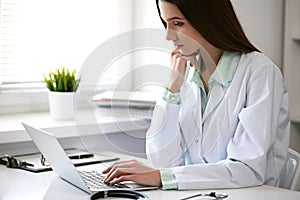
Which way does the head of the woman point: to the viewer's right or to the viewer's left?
to the viewer's left

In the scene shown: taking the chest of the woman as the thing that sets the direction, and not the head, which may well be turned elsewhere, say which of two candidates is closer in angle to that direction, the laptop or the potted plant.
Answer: the laptop

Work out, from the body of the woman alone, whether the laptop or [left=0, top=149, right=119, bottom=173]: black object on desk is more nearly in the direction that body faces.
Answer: the laptop

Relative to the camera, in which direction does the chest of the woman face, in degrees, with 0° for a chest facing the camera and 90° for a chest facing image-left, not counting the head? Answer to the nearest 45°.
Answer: approximately 45°

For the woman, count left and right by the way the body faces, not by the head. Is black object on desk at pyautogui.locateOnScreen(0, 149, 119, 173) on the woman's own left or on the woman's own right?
on the woman's own right
